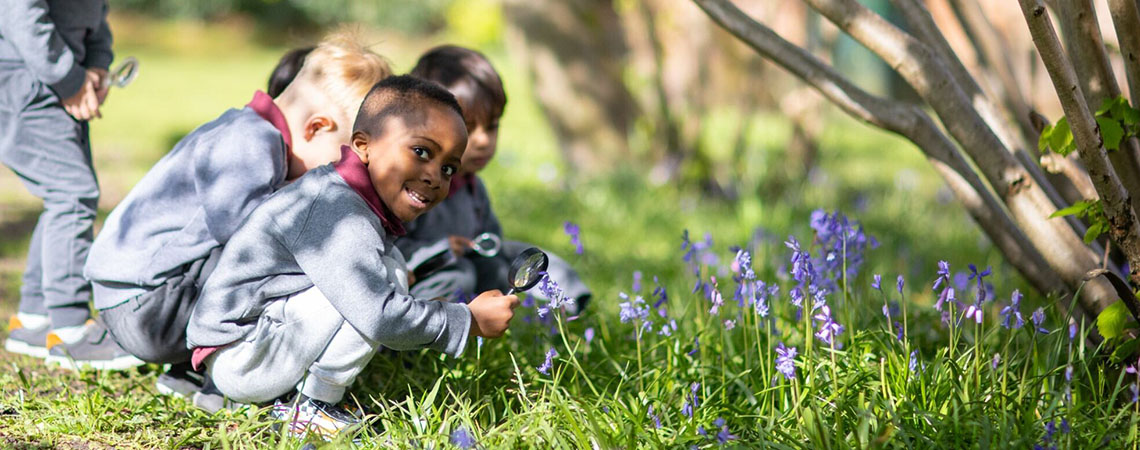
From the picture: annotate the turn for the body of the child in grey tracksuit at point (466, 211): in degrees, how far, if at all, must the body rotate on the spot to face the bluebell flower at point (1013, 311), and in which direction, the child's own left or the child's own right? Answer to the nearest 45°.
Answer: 0° — they already face it

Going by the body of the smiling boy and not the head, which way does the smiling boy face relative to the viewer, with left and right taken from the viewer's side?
facing to the right of the viewer

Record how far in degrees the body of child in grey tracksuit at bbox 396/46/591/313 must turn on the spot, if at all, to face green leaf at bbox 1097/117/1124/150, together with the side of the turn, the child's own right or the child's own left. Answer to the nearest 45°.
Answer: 0° — they already face it

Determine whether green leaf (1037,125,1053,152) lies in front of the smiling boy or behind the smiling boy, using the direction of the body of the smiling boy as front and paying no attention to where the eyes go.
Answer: in front

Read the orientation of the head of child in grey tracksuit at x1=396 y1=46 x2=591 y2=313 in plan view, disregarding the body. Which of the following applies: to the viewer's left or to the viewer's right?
to the viewer's right

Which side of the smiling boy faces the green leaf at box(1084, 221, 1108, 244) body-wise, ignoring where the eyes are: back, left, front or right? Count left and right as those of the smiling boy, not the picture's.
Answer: front

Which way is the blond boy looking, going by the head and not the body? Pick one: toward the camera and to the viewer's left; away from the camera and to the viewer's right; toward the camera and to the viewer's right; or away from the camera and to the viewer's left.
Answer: away from the camera and to the viewer's right

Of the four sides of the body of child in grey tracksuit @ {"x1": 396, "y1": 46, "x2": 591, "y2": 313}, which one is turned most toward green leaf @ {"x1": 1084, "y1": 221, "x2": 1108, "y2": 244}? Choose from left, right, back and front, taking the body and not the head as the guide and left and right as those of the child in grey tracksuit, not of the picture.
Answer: front

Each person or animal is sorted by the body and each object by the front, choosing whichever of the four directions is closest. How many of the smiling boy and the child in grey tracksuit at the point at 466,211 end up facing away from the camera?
0

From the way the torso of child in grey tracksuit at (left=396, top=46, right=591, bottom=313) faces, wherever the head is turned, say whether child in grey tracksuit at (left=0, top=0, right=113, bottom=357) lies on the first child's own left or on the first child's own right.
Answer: on the first child's own right

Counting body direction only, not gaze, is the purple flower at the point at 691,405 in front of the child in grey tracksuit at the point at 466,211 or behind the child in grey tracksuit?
in front

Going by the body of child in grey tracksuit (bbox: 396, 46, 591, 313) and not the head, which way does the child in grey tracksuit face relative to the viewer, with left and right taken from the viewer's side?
facing the viewer and to the right of the viewer

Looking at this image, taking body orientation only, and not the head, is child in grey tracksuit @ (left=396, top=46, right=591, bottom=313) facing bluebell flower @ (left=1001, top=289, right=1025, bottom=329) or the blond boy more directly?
the bluebell flower
